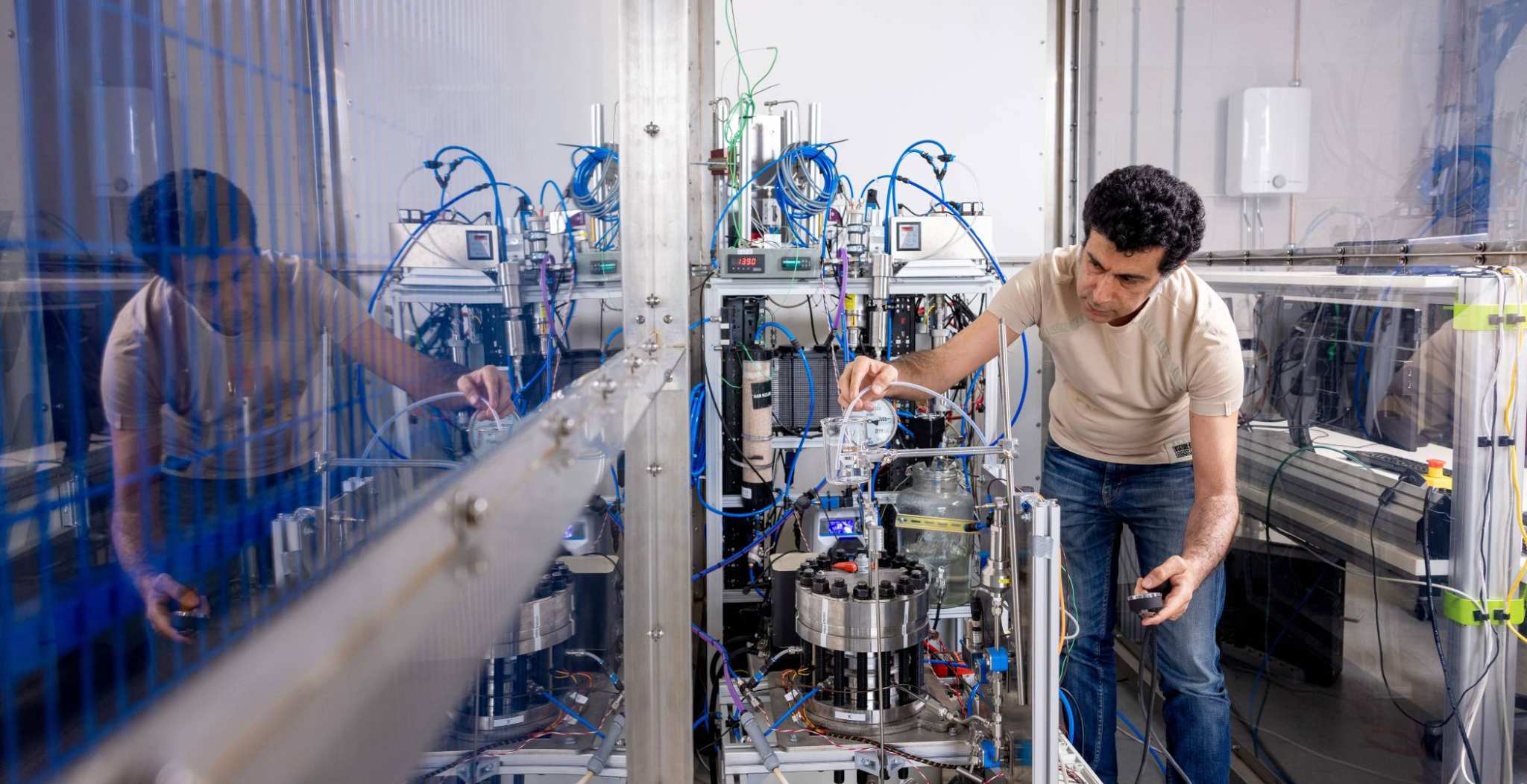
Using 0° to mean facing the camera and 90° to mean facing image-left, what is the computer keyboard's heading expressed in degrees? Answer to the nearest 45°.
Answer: approximately 45°

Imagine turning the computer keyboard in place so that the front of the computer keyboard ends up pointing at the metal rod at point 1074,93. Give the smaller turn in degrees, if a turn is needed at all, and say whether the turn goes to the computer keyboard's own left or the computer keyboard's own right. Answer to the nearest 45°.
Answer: approximately 90° to the computer keyboard's own right

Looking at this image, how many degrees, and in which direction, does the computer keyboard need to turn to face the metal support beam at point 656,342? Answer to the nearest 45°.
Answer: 0° — it already faces it

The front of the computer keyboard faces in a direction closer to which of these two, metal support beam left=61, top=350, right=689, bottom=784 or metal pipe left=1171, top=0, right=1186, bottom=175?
the metal support beam

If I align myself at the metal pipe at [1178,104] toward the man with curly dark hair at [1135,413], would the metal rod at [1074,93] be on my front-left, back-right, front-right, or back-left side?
front-right

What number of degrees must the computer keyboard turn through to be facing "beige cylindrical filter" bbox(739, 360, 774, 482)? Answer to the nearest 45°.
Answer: approximately 45° to its right

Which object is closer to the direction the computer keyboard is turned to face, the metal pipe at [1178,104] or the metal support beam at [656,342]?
the metal support beam
